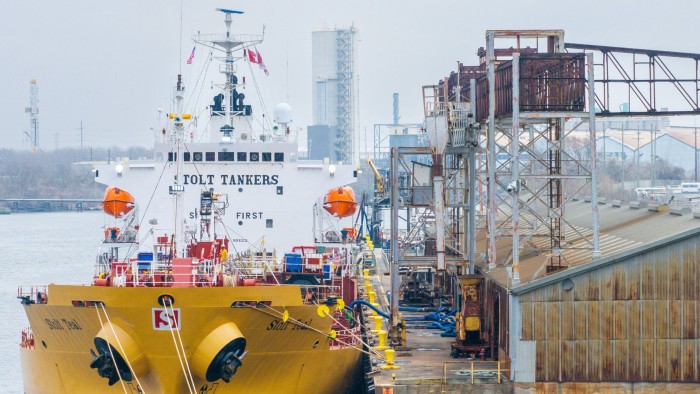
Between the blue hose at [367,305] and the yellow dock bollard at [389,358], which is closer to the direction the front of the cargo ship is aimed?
the yellow dock bollard

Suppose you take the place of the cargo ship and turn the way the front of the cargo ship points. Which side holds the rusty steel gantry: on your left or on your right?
on your left

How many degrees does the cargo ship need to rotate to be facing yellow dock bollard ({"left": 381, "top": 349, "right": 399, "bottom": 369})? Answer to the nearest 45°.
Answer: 0° — it already faces it

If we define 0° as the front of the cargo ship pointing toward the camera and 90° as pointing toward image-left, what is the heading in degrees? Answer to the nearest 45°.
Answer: approximately 0°

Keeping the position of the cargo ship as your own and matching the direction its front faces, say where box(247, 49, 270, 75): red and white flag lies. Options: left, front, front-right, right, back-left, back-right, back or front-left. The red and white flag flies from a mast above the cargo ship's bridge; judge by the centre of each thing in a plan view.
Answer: back

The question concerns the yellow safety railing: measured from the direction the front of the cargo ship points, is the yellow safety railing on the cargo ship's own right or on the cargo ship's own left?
on the cargo ship's own left
